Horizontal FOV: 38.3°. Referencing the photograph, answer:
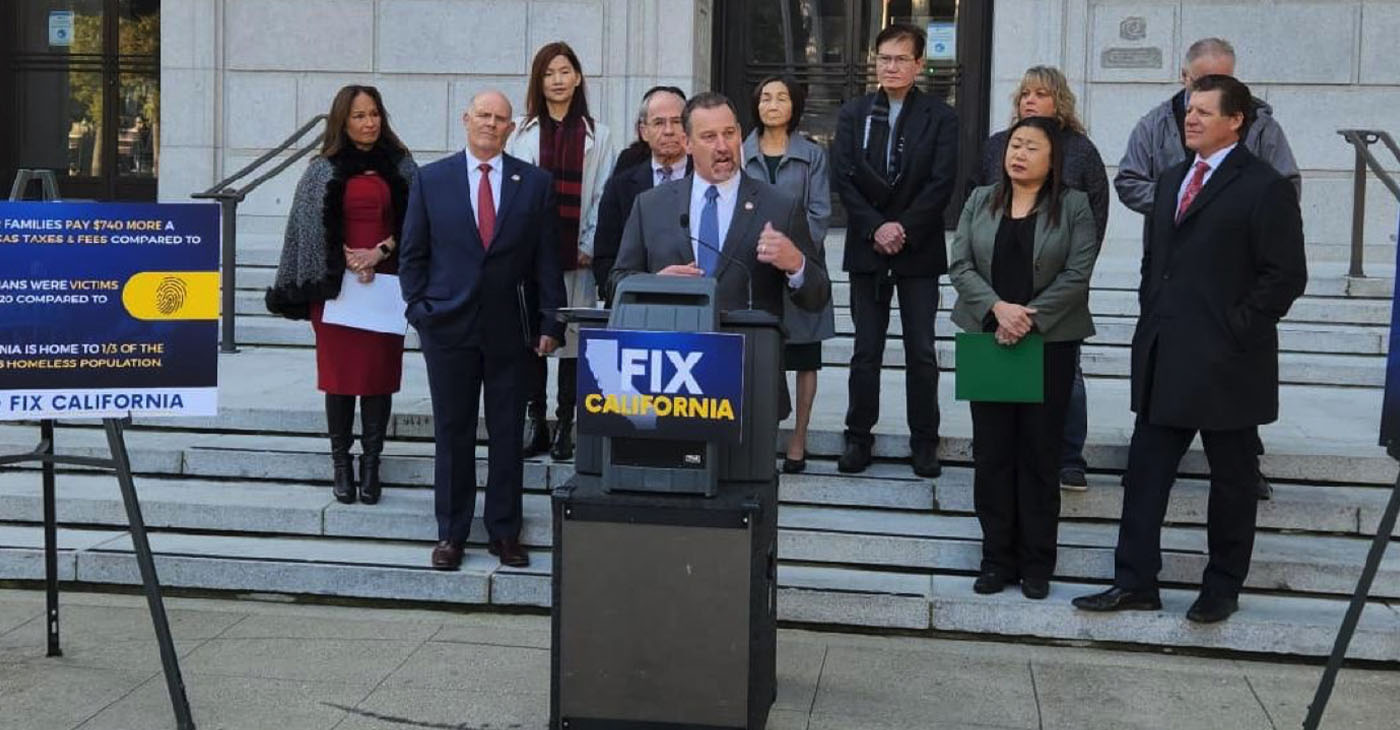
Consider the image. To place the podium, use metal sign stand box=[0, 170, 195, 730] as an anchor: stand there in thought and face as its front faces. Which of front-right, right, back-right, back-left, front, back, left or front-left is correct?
front-left

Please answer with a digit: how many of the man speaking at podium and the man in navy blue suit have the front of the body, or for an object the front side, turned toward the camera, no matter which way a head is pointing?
2

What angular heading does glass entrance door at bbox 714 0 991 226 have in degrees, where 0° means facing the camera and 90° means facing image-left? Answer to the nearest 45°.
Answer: approximately 0°

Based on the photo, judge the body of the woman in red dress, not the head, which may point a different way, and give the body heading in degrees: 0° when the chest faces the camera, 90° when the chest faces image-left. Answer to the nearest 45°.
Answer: approximately 315°

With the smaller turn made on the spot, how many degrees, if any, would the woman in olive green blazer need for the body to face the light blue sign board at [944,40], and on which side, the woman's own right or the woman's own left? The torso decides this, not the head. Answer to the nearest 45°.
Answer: approximately 135° to the woman's own right

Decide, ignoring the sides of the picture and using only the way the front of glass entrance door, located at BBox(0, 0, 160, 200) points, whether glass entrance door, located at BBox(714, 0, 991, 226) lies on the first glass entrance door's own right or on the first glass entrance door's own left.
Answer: on the first glass entrance door's own left

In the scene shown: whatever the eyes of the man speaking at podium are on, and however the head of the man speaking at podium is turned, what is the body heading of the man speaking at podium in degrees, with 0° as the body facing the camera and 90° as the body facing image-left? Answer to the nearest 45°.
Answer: approximately 0°
